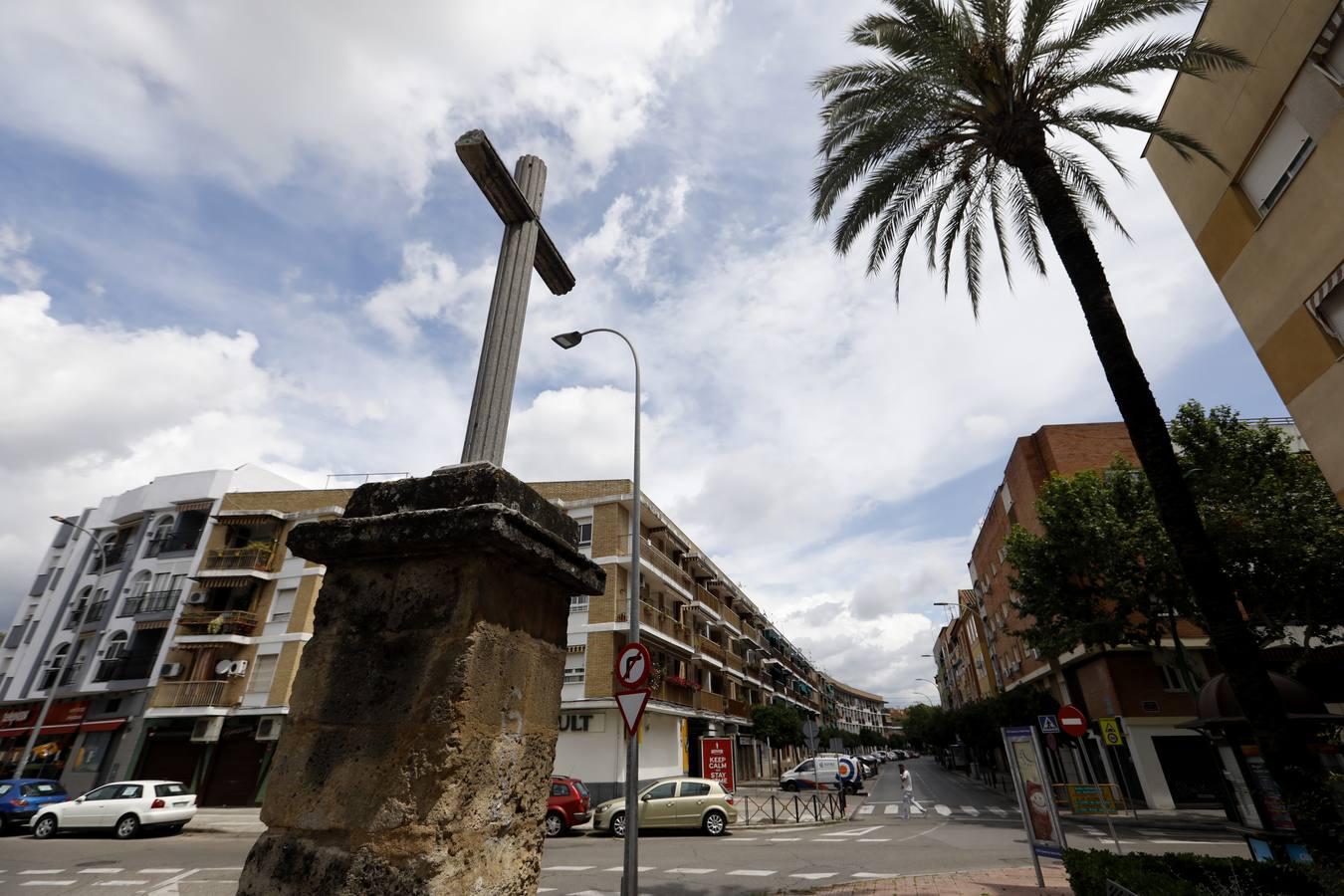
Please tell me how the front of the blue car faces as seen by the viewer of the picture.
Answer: facing away from the viewer and to the left of the viewer

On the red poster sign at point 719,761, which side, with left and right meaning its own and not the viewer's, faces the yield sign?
front

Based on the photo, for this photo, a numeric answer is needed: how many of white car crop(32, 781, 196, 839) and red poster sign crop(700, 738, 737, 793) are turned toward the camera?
1

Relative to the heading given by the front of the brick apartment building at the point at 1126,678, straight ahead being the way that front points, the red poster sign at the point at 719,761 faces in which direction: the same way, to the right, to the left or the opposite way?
to the left

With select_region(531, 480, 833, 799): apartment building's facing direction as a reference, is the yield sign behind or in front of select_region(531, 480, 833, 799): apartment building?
in front

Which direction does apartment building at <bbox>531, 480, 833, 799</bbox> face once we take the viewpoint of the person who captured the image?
facing the viewer and to the right of the viewer

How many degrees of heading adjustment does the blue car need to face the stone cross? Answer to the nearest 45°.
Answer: approximately 135° to its left

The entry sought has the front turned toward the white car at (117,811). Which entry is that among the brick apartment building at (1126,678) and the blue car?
the brick apartment building

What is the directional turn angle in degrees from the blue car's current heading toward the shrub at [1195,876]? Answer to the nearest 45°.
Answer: approximately 135° to its left

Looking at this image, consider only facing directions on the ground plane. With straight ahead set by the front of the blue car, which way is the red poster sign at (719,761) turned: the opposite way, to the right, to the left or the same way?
to the left

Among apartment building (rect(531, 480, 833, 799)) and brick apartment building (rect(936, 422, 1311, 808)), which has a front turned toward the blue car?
the brick apartment building

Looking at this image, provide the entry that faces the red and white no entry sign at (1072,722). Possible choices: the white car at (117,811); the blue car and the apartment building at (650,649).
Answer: the apartment building

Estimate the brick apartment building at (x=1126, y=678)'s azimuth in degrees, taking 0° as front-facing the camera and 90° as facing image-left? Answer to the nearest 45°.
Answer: approximately 45°

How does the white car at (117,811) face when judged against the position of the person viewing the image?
facing away from the viewer and to the left of the viewer

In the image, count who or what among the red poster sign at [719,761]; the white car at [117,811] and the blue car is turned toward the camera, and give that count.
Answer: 1

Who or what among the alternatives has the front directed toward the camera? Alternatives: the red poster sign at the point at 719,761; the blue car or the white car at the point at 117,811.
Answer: the red poster sign

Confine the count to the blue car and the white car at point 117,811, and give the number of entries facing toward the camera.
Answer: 0
